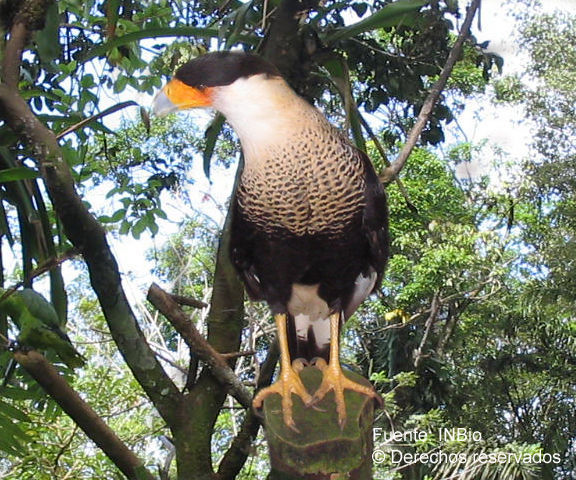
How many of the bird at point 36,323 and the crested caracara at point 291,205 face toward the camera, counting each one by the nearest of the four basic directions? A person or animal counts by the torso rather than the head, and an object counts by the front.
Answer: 1

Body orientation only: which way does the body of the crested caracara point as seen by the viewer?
toward the camera
